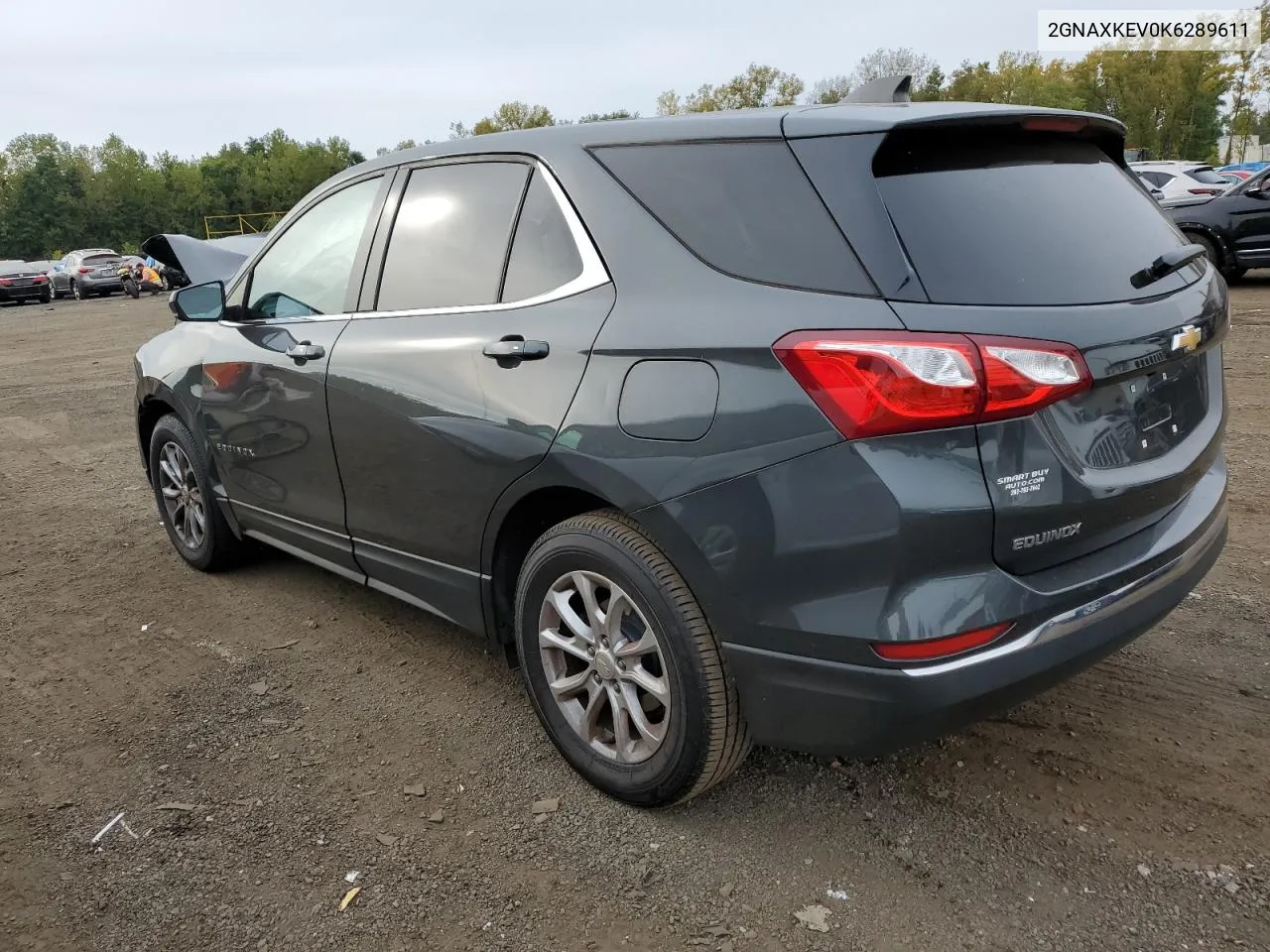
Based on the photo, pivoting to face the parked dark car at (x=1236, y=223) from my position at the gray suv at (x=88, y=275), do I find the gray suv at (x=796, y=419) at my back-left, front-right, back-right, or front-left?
front-right

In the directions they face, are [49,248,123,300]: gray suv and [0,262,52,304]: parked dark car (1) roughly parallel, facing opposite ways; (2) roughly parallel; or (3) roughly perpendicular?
roughly parallel

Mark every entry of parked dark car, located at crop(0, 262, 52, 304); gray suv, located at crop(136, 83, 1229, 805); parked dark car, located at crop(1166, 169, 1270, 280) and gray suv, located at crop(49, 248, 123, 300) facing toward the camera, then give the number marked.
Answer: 0

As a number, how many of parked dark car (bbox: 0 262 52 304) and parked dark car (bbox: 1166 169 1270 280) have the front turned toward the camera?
0

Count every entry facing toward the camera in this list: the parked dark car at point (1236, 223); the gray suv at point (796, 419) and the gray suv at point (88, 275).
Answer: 0

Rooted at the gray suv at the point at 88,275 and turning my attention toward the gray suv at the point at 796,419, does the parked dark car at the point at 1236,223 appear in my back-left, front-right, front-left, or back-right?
front-left

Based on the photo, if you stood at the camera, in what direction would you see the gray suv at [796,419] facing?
facing away from the viewer and to the left of the viewer

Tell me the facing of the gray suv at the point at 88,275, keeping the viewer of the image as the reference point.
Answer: facing away from the viewer and to the left of the viewer

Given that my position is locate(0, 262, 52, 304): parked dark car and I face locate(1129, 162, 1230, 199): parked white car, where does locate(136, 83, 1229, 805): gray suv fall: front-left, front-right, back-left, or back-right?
front-right

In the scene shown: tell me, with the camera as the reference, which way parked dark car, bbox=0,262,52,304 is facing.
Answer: facing away from the viewer and to the left of the viewer

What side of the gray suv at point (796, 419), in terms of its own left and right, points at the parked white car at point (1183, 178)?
right
